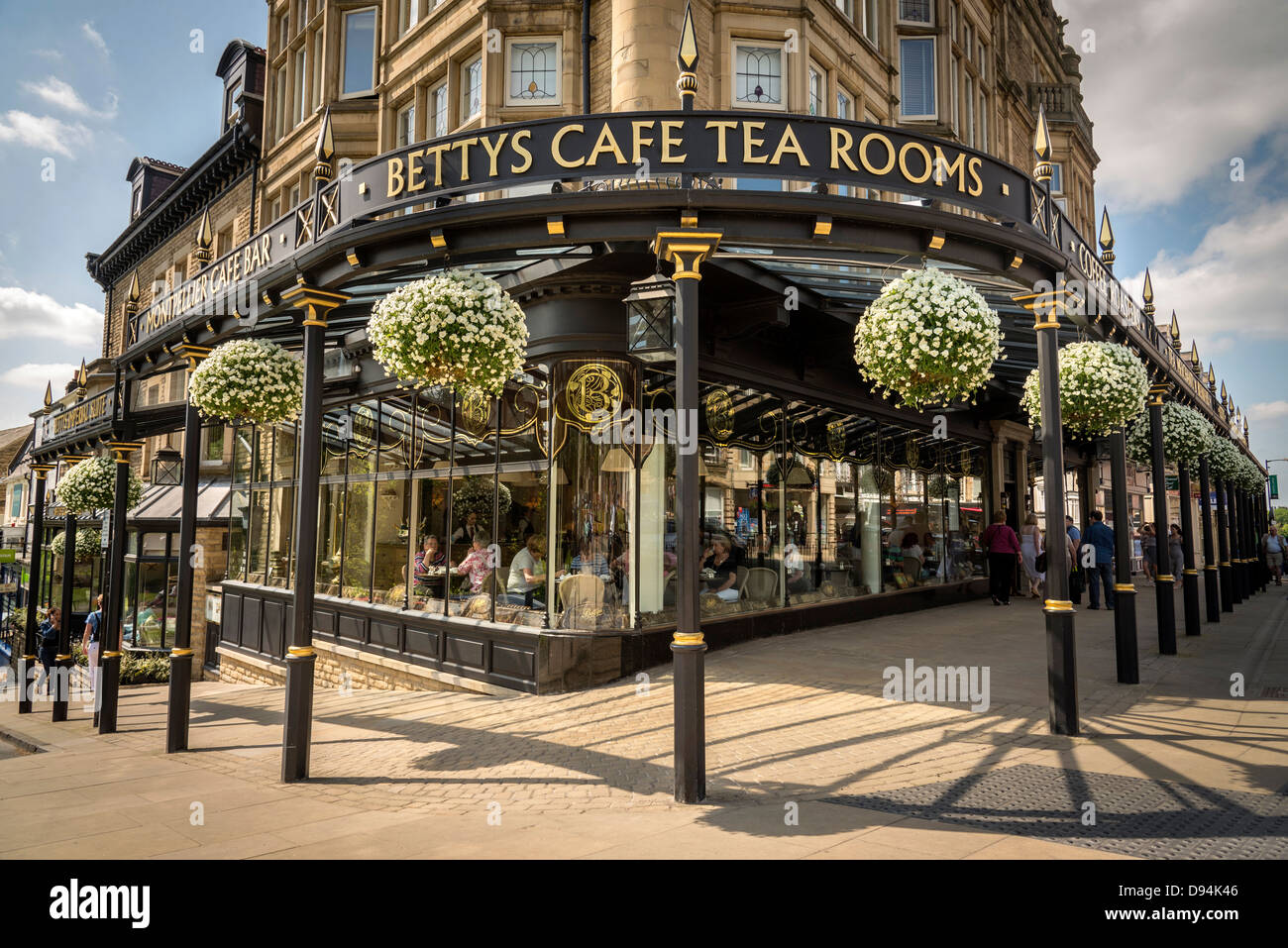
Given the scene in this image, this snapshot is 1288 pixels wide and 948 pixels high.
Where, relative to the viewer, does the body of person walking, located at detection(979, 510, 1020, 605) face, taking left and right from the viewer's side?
facing away from the viewer

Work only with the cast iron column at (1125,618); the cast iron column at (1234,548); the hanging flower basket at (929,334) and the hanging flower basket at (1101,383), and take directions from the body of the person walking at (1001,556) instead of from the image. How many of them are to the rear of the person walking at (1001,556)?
3

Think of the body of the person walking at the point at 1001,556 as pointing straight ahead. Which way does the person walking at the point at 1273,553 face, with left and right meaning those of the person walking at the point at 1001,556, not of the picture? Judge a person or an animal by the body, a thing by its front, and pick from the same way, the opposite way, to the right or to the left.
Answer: the opposite way

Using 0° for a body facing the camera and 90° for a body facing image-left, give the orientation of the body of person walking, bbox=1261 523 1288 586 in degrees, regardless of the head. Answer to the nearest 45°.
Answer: approximately 0°
